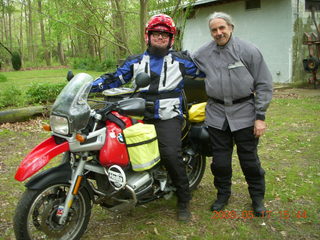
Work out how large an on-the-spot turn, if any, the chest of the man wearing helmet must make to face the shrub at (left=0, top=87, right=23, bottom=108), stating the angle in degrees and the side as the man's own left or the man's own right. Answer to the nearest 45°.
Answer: approximately 135° to the man's own right

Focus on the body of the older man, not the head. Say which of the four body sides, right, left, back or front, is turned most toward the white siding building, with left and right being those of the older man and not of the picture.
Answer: back

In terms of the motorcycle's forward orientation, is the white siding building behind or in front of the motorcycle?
behind

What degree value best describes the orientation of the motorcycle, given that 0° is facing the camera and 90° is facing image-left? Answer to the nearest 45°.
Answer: approximately 45°

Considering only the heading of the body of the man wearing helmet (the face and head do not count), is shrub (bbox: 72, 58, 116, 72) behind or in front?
behind

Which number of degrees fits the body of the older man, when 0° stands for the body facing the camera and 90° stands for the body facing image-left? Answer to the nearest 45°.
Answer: approximately 0°

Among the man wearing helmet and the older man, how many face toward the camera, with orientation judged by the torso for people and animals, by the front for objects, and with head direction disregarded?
2

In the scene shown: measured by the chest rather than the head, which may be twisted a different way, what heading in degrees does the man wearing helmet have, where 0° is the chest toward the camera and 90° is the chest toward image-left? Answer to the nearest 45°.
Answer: approximately 0°
